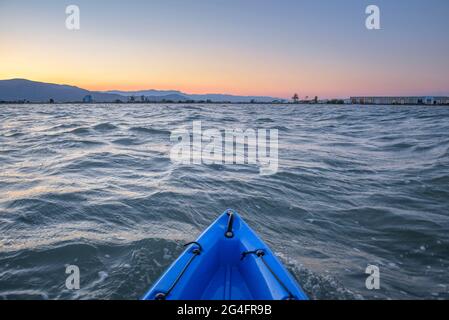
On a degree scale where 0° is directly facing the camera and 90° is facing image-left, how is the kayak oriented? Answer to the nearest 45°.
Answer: approximately 180°
